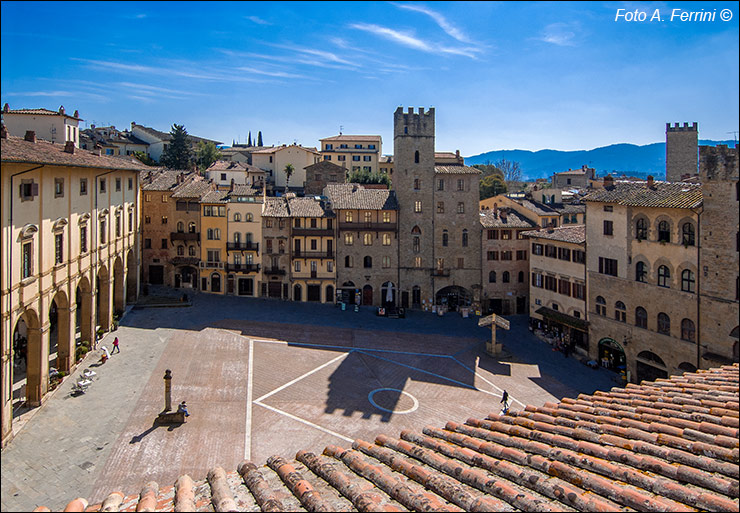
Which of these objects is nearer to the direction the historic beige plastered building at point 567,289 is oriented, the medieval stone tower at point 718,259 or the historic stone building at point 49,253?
the historic stone building

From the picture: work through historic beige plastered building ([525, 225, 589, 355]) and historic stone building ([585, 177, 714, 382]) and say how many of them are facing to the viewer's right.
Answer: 0

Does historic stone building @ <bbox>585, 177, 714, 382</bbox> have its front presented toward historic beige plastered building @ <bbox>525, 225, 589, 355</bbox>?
no

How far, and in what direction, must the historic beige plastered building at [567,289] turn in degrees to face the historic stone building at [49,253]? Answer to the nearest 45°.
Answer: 0° — it already faces it

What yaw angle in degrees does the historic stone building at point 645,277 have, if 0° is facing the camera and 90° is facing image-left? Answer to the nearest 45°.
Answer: approximately 45°

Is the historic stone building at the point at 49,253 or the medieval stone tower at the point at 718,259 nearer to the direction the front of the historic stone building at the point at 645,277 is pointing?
the historic stone building

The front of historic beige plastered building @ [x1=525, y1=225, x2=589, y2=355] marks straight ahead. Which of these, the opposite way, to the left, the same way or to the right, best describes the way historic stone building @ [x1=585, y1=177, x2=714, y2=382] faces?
the same way

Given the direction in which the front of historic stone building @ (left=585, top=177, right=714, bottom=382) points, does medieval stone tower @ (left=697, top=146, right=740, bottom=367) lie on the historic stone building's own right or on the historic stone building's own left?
on the historic stone building's own left

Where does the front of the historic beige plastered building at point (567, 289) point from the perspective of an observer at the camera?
facing the viewer and to the left of the viewer

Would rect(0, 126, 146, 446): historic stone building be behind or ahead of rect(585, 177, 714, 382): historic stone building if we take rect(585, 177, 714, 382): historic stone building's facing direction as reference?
ahead
